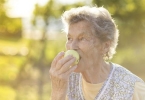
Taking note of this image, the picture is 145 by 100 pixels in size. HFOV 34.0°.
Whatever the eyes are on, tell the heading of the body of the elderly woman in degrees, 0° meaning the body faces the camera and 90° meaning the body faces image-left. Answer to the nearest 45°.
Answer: approximately 45°
